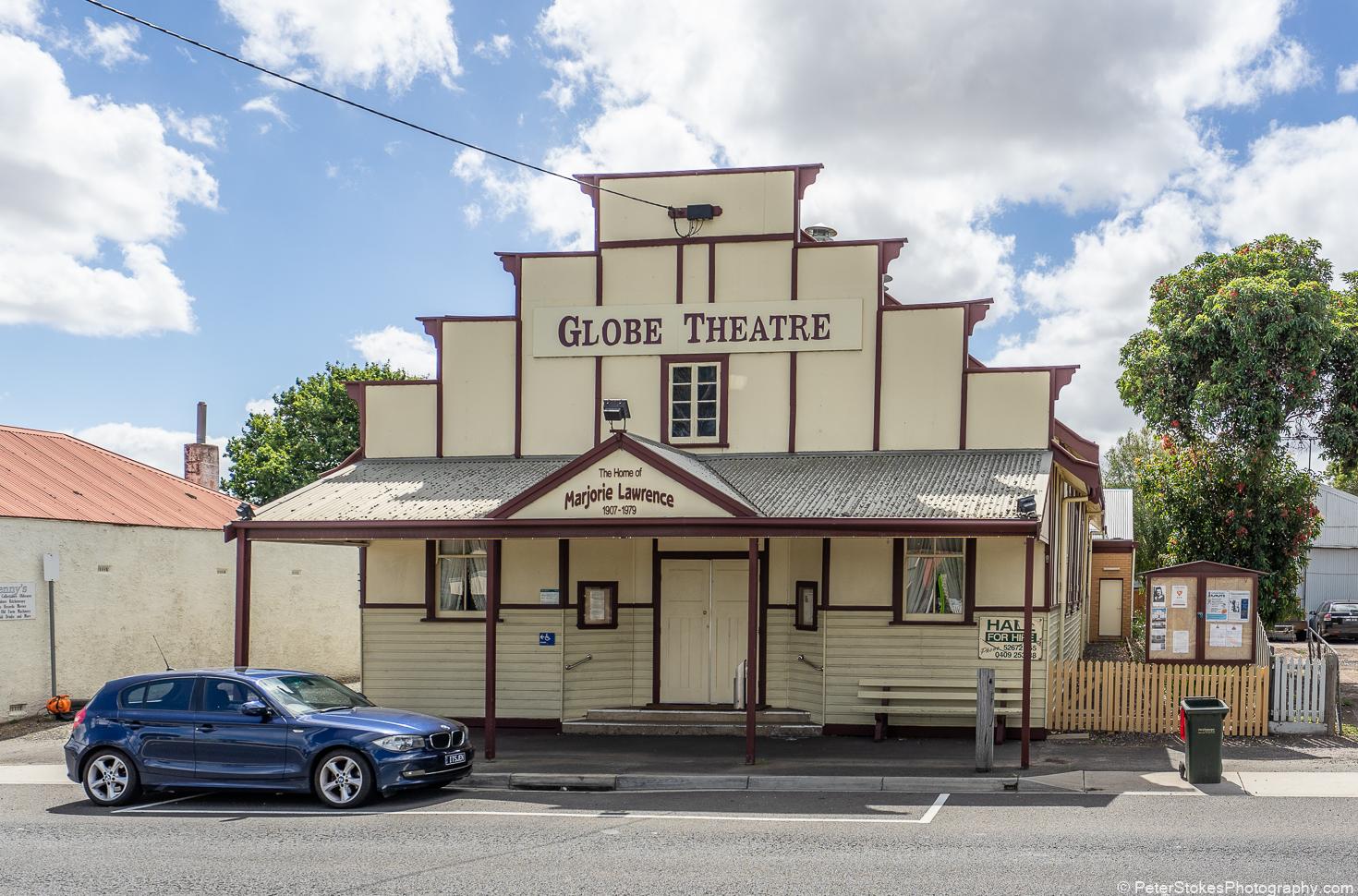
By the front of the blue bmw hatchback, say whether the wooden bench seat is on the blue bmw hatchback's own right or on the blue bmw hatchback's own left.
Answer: on the blue bmw hatchback's own left

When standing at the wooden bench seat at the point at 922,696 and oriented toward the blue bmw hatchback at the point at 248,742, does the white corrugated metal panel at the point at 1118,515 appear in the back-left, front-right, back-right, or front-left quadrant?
back-right

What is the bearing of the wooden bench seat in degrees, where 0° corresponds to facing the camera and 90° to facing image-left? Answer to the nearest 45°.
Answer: approximately 0°

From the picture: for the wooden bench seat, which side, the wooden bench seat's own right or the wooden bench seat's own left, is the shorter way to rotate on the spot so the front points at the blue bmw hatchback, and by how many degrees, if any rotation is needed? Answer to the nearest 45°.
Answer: approximately 45° to the wooden bench seat's own right

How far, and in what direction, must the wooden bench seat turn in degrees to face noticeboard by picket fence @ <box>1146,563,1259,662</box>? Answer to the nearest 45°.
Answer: approximately 135° to its left

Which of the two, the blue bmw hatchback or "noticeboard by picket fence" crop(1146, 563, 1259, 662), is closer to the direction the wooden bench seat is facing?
the blue bmw hatchback

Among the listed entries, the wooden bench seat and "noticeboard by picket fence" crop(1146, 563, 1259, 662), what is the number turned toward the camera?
2

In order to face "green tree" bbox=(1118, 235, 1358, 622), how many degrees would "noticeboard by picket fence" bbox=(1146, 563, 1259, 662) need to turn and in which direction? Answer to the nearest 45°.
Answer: approximately 180°

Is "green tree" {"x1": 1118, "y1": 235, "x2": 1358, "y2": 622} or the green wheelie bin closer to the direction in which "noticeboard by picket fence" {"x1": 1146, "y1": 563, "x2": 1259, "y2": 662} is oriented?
the green wheelie bin

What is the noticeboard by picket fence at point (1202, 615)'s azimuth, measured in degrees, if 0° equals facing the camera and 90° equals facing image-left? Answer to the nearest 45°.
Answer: approximately 0°
